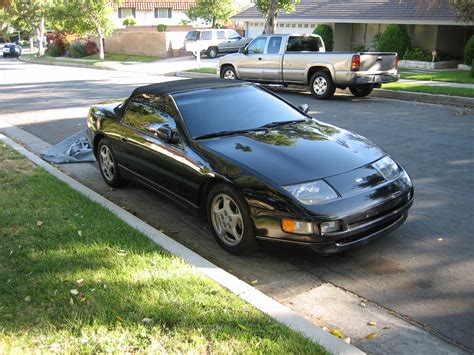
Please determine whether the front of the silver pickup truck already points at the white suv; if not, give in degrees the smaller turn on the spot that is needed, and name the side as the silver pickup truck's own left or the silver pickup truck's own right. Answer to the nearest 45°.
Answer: approximately 45° to the silver pickup truck's own right

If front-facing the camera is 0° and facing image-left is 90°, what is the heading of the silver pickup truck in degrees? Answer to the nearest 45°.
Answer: approximately 135°

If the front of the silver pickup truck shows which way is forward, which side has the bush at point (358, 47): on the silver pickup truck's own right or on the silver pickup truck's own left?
on the silver pickup truck's own right

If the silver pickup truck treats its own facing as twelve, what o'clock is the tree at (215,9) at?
The tree is roughly at 1 o'clock from the silver pickup truck.

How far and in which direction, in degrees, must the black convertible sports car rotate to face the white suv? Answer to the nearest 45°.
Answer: approximately 135° to its left

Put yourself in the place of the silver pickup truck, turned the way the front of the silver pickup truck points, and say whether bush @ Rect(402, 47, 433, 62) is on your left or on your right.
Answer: on your right
